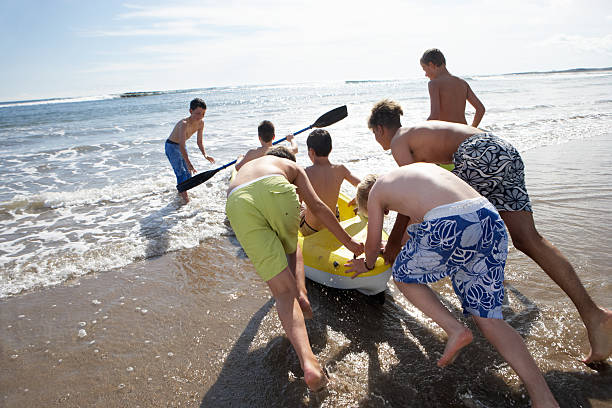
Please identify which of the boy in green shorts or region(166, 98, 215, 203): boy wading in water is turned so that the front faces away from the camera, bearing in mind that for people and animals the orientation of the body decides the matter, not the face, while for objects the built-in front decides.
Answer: the boy in green shorts

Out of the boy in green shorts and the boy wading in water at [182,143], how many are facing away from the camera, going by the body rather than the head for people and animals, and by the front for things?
1

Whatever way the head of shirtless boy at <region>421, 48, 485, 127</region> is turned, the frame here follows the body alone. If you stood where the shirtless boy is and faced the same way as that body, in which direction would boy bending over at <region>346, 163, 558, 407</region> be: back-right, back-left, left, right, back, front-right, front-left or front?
back-left

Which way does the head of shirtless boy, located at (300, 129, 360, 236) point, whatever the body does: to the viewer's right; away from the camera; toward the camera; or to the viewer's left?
away from the camera

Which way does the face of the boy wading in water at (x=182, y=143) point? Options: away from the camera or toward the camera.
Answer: toward the camera

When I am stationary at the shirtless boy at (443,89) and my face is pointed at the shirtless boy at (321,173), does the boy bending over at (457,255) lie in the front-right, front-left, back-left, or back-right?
front-left

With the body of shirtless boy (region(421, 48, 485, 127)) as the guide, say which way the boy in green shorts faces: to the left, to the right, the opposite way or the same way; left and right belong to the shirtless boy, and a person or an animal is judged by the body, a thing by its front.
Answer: the same way

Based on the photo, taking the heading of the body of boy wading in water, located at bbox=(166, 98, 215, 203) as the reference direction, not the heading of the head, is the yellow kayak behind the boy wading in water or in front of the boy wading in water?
in front

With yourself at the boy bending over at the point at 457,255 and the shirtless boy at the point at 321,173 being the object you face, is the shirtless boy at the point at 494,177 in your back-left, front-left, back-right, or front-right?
front-right

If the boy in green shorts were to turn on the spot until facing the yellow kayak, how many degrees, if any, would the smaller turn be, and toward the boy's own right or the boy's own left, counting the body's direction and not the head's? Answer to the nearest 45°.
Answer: approximately 45° to the boy's own right

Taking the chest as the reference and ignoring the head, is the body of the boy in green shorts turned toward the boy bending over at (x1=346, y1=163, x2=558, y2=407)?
no

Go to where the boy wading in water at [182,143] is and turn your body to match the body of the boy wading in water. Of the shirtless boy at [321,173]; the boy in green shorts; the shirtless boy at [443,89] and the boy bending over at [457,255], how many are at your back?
0

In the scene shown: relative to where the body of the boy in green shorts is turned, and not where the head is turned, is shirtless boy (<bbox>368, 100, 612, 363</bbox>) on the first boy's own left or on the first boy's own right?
on the first boy's own right

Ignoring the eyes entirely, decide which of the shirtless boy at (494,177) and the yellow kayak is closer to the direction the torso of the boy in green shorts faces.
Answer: the yellow kayak

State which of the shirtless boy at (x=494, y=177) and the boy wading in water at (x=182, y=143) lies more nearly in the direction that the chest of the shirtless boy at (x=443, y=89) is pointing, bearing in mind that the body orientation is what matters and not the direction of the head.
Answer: the boy wading in water

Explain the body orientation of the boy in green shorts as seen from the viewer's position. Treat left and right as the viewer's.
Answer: facing away from the viewer

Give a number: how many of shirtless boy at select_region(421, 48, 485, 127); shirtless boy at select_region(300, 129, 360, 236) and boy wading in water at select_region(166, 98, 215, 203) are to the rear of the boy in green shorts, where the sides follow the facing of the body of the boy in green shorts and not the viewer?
0

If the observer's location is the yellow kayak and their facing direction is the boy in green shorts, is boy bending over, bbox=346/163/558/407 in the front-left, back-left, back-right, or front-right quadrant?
front-left

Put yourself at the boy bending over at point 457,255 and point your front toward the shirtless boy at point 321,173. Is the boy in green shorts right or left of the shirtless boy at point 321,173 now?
left

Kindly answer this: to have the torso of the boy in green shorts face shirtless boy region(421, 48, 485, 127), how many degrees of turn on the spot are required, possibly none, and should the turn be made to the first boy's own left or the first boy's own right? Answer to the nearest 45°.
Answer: approximately 45° to the first boy's own right
